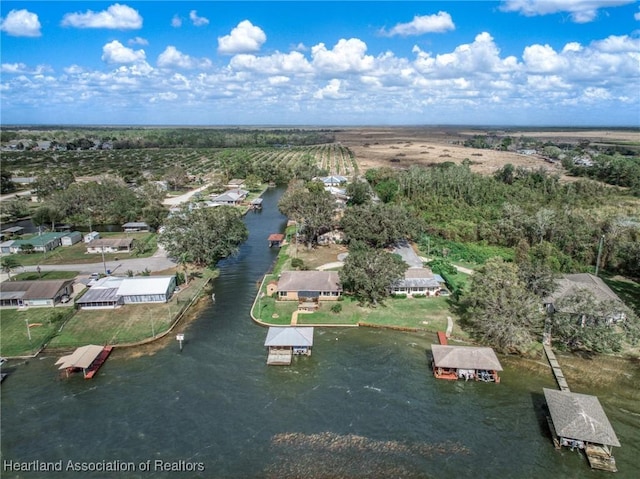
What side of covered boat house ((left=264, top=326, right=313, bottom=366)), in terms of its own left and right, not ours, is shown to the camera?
front

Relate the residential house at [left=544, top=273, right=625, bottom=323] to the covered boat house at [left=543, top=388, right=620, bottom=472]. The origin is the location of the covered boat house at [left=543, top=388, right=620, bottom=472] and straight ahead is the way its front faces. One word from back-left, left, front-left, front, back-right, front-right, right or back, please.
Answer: back

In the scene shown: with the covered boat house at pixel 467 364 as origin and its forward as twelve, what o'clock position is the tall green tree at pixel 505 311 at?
The tall green tree is roughly at 7 o'clock from the covered boat house.

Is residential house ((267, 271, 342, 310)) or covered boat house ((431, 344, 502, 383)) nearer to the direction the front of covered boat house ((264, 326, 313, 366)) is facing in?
the covered boat house

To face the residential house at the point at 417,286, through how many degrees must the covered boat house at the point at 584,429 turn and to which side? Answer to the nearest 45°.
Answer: approximately 135° to its right

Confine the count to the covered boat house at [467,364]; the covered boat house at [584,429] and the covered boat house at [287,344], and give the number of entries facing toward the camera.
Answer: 3

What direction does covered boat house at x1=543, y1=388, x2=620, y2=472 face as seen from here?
toward the camera

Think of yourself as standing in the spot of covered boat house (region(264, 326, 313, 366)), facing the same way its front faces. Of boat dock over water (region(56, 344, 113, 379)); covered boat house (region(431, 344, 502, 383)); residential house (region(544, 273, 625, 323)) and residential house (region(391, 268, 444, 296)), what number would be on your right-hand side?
1

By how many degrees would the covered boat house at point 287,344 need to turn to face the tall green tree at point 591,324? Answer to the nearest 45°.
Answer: approximately 90° to its left

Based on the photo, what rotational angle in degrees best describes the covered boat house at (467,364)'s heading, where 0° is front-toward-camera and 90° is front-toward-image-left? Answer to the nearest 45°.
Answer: approximately 0°

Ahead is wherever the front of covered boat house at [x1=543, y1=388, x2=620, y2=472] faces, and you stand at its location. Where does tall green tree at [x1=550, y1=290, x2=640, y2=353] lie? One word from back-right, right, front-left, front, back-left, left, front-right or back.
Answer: back

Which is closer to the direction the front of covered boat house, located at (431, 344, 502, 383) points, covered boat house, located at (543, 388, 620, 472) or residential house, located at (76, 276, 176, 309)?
the covered boat house

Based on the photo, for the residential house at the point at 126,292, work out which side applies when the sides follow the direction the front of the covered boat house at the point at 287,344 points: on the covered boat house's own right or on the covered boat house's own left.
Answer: on the covered boat house's own right

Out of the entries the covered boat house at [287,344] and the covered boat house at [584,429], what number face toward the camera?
2
